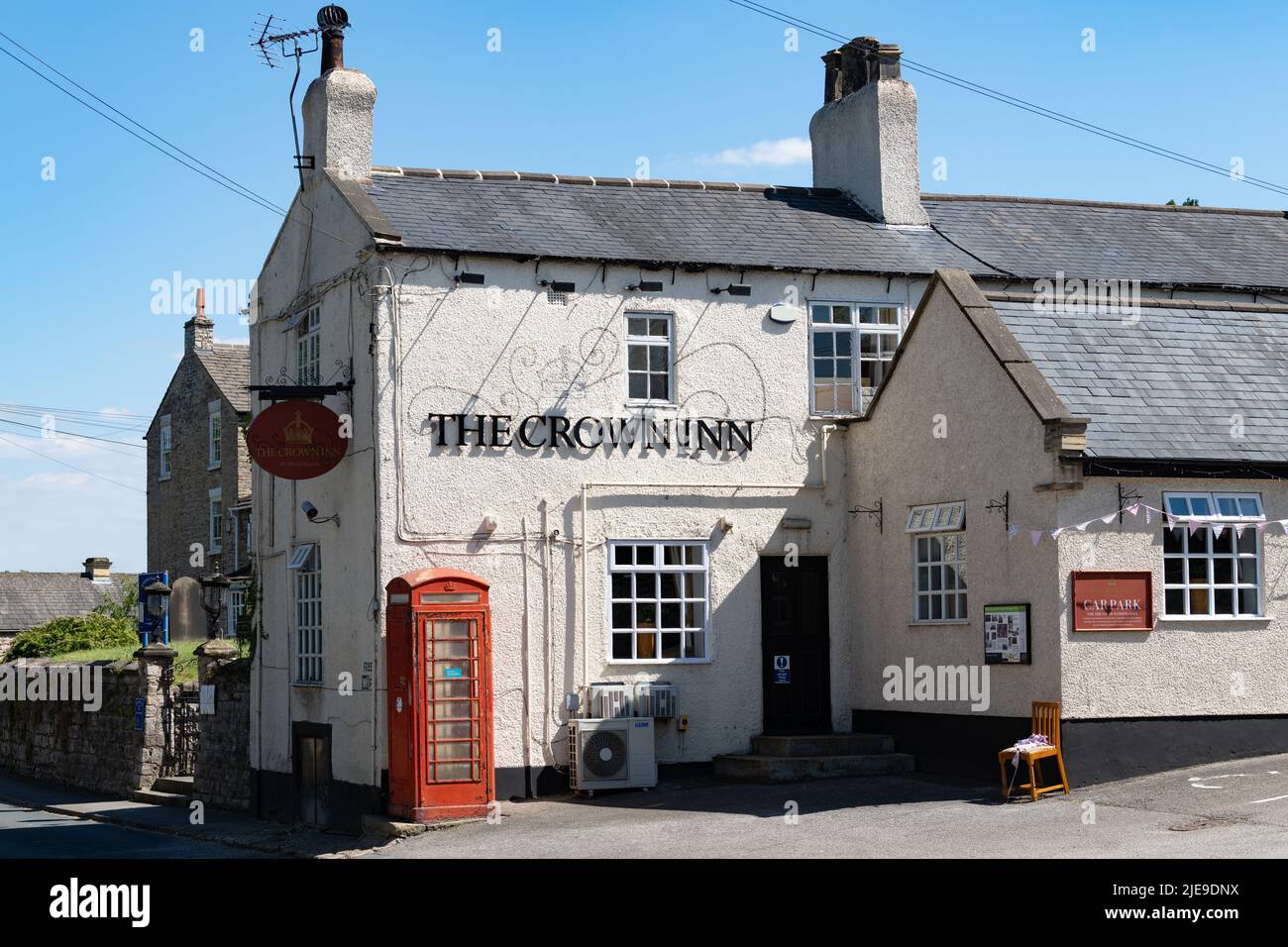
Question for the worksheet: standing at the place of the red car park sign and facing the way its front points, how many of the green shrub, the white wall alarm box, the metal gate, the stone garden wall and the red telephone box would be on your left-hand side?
0

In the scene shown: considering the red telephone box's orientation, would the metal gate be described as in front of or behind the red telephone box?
behind

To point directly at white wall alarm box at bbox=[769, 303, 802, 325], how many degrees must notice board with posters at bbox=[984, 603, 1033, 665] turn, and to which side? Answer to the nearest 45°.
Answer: approximately 90° to its right

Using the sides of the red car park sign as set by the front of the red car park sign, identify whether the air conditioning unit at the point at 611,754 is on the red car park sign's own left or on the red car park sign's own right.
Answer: on the red car park sign's own right

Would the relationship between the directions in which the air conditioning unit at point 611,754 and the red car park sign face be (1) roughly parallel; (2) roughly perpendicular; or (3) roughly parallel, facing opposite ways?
roughly parallel

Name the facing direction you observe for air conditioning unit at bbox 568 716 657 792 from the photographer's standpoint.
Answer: facing the viewer

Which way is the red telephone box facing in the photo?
toward the camera

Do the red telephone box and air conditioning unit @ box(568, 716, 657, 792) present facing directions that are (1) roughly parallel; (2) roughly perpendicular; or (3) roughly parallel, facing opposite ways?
roughly parallel

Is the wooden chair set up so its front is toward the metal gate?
no

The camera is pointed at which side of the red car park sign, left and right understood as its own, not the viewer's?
front

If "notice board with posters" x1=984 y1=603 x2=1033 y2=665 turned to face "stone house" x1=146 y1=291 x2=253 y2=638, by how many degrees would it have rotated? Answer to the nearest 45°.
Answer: approximately 90° to its right

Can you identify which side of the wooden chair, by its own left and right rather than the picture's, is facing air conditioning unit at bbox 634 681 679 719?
right

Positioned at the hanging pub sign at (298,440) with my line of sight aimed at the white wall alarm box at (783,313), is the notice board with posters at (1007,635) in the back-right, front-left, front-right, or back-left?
front-right

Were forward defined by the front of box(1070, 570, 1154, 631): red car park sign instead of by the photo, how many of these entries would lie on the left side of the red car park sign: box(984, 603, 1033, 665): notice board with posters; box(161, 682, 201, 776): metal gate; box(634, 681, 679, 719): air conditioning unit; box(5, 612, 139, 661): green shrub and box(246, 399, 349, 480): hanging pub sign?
0
